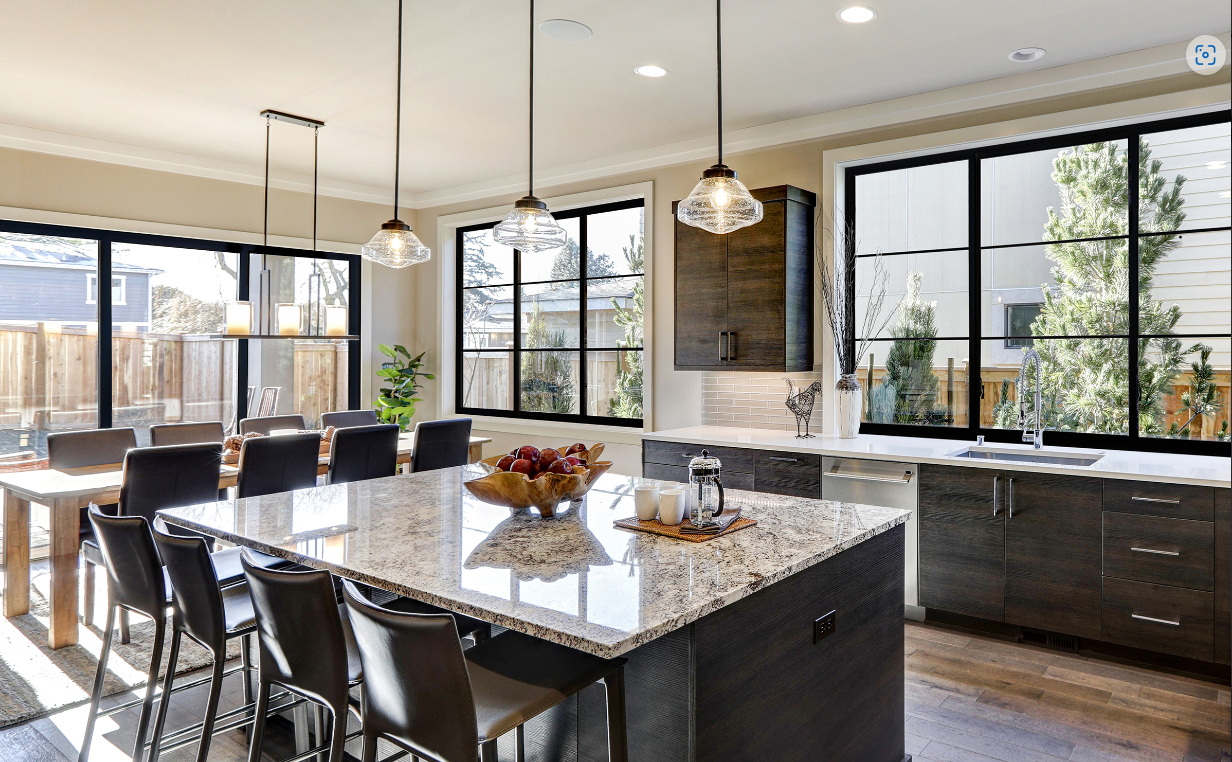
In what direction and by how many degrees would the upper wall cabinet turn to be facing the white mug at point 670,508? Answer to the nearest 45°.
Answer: approximately 45° to its left

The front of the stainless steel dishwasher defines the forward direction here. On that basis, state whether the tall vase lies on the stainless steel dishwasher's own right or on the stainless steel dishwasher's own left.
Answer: on the stainless steel dishwasher's own right

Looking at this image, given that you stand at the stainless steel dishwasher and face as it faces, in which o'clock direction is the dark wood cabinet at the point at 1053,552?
The dark wood cabinet is roughly at 8 o'clock from the stainless steel dishwasher.

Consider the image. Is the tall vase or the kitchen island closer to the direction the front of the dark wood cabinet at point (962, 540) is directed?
the kitchen island

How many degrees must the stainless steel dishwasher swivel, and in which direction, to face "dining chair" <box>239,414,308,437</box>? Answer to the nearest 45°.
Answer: approximately 45° to its right

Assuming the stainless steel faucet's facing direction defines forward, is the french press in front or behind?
in front

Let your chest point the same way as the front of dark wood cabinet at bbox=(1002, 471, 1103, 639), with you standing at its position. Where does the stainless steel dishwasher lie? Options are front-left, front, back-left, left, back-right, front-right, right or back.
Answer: front-right

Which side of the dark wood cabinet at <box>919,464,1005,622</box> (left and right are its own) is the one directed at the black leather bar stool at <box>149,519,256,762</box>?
front

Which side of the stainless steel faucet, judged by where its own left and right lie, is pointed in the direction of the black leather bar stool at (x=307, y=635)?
front

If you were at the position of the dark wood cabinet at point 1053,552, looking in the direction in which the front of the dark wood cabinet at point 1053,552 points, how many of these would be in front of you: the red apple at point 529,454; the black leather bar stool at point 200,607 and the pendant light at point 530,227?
3

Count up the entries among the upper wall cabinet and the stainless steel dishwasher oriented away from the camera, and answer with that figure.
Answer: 0

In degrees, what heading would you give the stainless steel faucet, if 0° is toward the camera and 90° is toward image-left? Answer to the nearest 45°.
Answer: approximately 45°
